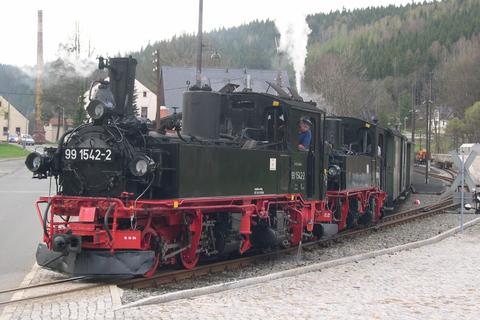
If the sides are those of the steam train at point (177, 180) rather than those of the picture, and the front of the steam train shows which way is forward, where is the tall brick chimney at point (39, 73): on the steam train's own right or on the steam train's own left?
on the steam train's own right

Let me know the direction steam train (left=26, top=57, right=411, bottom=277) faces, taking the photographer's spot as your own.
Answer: facing the viewer and to the left of the viewer
